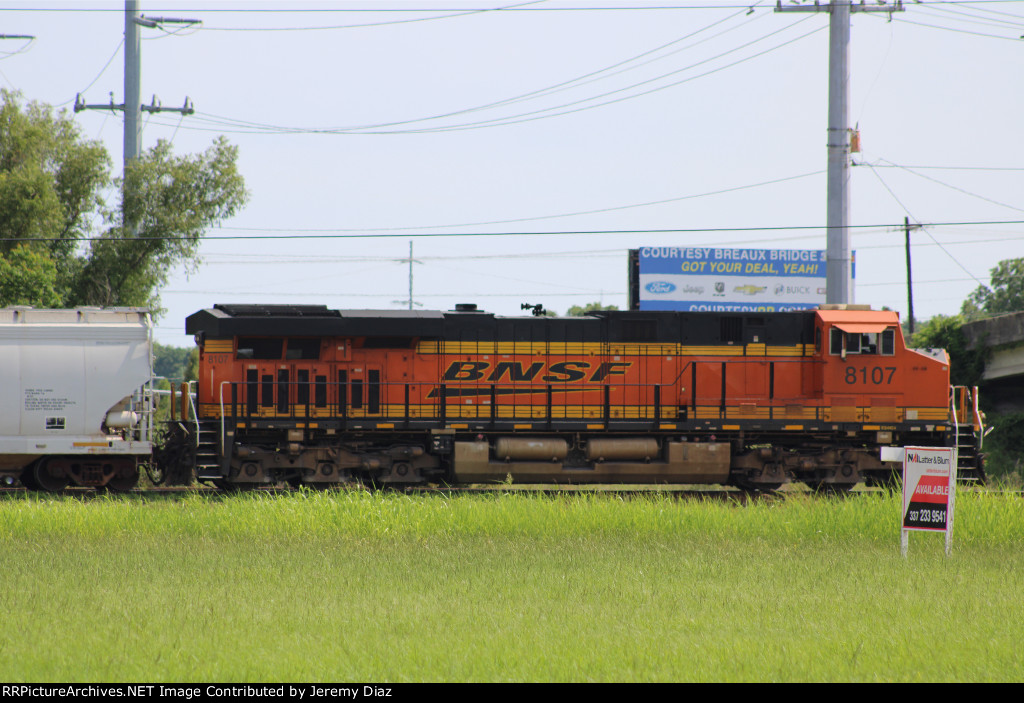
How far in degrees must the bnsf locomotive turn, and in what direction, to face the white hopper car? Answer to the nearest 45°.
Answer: approximately 180°

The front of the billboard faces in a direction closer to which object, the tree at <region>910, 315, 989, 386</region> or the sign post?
the sign post

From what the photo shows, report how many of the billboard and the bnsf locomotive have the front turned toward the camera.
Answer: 1

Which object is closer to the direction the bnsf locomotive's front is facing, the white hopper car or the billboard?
the billboard

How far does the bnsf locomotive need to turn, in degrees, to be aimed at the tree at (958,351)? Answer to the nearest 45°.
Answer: approximately 45° to its left

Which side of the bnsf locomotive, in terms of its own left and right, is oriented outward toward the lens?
right

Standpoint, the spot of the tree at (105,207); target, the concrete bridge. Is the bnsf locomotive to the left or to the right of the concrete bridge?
right

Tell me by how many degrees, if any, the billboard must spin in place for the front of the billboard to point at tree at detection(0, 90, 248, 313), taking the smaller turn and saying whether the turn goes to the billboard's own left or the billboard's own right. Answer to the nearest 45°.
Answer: approximately 45° to the billboard's own right

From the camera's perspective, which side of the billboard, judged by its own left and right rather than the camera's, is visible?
front

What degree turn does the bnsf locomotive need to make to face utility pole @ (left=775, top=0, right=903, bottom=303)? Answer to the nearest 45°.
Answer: approximately 45° to its left

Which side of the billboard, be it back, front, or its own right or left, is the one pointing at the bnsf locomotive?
front

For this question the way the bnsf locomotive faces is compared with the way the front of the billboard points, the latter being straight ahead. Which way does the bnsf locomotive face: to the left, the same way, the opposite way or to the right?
to the left

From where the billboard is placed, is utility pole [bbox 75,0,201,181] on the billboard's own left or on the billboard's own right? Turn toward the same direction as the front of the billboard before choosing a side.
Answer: on the billboard's own right

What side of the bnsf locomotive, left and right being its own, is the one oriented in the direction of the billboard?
left

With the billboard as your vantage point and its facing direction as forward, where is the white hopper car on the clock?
The white hopper car is roughly at 1 o'clock from the billboard.

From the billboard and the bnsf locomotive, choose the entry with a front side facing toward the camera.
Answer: the billboard
